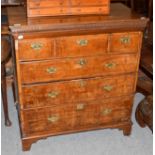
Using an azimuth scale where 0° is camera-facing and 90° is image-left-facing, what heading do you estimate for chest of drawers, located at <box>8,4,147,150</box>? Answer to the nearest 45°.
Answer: approximately 0°

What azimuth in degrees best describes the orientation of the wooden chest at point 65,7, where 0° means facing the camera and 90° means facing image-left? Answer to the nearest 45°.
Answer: approximately 0°
